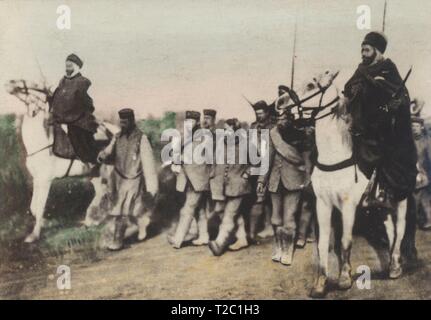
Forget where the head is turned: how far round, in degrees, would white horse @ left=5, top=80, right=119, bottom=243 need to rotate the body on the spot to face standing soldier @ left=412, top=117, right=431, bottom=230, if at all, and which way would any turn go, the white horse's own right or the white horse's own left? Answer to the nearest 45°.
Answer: approximately 135° to the white horse's own left

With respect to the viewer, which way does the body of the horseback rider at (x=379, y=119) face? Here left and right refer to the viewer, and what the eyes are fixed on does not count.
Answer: facing the viewer and to the left of the viewer

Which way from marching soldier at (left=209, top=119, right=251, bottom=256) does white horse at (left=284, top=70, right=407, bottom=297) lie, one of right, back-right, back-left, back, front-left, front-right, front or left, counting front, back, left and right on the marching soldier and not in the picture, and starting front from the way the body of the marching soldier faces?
back-left

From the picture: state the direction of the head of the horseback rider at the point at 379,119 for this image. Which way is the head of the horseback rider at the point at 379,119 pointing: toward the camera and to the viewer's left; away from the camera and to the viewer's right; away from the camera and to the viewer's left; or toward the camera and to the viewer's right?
toward the camera and to the viewer's left

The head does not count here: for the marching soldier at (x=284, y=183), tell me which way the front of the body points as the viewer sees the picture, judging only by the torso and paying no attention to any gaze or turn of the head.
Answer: toward the camera

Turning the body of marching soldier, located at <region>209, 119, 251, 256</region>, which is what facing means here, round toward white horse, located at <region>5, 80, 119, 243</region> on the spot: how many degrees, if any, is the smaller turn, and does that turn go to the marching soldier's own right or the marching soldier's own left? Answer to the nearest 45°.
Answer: approximately 45° to the marching soldier's own right

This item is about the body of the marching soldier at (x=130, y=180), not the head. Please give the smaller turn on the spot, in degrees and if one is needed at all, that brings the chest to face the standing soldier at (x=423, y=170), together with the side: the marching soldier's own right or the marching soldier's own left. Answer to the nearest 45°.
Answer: approximately 135° to the marching soldier's own left

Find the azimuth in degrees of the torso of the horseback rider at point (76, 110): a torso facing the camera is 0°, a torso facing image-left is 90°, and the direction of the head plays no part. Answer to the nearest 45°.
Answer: approximately 45°

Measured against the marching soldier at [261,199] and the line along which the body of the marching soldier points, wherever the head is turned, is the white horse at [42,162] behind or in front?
in front

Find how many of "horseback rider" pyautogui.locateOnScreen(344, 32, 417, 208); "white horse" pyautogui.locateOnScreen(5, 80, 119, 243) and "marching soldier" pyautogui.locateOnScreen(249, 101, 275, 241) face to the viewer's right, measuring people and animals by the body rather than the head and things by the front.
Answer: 0
